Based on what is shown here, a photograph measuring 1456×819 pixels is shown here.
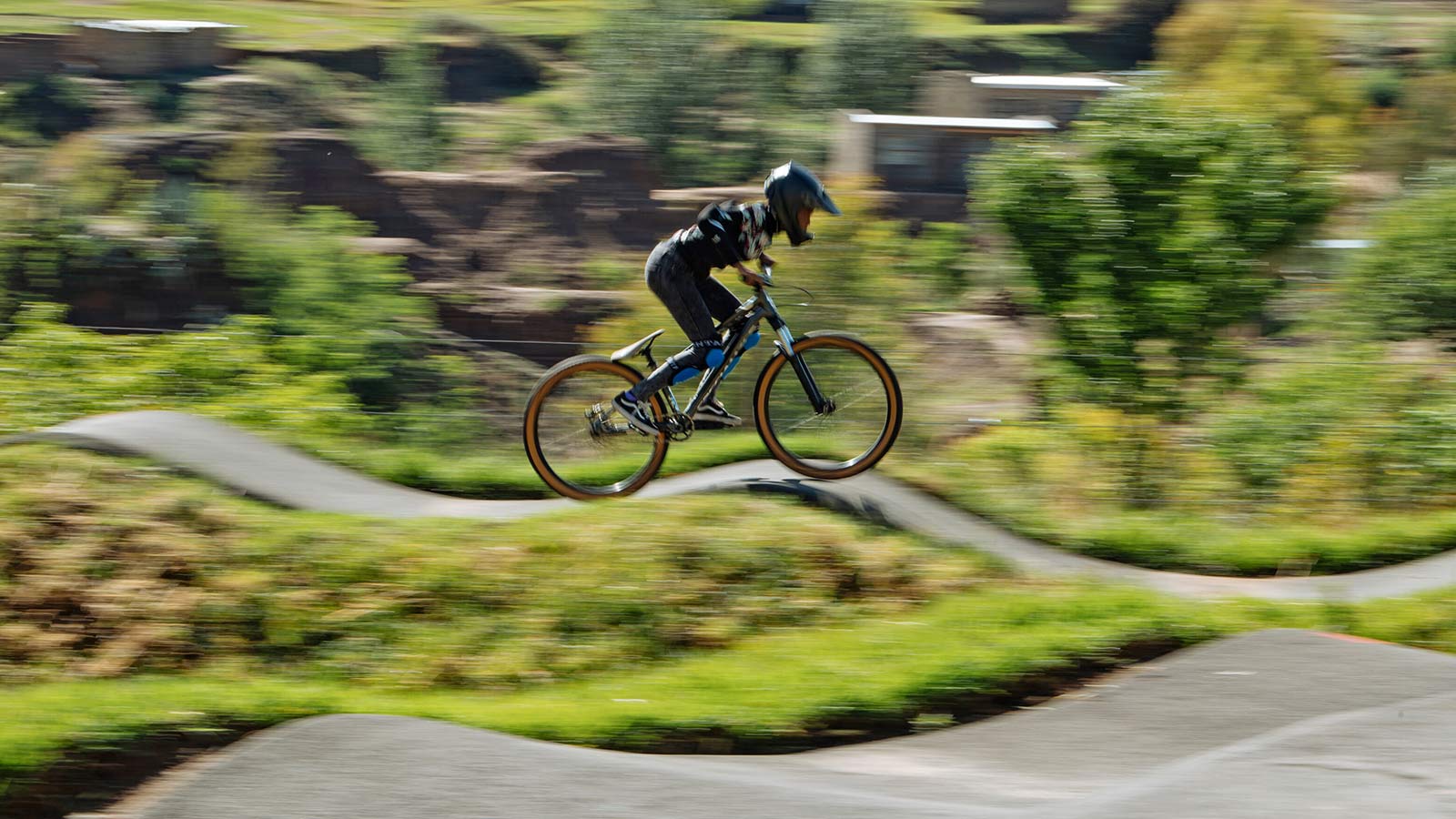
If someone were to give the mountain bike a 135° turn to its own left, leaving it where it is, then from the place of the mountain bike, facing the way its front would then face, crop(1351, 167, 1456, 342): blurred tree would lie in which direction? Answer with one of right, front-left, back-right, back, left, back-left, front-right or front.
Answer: right

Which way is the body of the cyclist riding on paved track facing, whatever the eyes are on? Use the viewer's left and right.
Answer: facing to the right of the viewer

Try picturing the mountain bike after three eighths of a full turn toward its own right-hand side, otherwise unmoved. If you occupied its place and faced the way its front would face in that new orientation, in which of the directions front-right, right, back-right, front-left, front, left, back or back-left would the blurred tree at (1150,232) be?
back

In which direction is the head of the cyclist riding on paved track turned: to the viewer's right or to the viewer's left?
to the viewer's right

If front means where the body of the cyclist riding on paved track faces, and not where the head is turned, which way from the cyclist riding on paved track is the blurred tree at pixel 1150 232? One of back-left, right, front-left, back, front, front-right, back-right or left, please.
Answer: front-left

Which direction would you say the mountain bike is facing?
to the viewer's right
